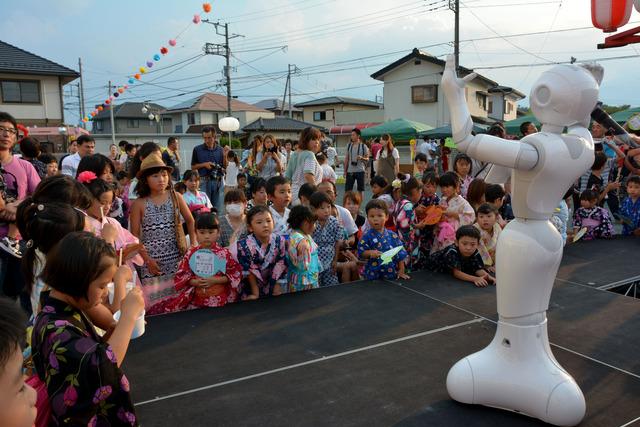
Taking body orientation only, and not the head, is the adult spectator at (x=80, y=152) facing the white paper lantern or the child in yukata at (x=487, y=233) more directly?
the child in yukata

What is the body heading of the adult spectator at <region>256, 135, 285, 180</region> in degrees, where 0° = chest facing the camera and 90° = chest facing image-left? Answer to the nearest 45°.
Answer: approximately 0°

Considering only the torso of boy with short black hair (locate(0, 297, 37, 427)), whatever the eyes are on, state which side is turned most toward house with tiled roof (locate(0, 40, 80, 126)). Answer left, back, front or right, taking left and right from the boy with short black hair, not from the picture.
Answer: left

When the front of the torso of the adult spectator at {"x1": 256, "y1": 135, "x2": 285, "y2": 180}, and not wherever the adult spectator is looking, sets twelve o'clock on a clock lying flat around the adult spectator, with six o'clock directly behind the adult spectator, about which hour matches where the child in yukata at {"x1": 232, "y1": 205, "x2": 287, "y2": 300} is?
The child in yukata is roughly at 12 o'clock from the adult spectator.

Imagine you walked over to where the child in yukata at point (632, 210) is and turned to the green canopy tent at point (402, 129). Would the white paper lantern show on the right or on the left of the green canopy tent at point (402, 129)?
left

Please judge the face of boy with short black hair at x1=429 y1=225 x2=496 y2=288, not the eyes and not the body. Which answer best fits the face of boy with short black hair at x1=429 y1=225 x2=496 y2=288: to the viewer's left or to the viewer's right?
to the viewer's right

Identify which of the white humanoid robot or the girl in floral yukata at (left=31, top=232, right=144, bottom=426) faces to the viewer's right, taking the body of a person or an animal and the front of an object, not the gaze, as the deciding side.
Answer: the girl in floral yukata

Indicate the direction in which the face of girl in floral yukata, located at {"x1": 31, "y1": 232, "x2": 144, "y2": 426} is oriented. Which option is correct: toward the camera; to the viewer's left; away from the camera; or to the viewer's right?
to the viewer's right

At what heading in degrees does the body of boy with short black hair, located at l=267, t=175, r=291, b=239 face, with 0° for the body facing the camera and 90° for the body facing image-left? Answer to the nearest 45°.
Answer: approximately 315°

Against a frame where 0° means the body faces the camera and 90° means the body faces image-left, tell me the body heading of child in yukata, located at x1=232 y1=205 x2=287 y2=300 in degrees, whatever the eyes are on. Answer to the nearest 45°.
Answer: approximately 315°
